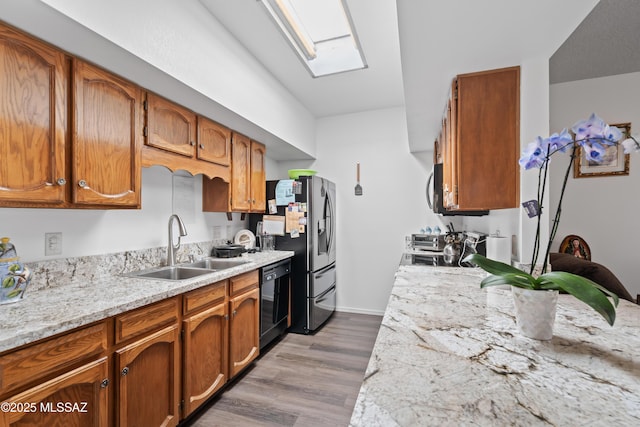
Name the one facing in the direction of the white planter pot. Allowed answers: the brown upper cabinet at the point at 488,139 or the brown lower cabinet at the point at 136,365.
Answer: the brown lower cabinet

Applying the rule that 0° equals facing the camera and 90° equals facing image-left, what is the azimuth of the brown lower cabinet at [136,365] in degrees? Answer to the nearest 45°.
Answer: approximately 315°

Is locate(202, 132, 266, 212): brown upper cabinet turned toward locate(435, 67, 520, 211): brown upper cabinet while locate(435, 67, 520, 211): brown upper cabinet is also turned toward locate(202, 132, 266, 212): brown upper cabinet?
yes

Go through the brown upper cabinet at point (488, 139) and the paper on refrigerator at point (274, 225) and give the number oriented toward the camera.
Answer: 1

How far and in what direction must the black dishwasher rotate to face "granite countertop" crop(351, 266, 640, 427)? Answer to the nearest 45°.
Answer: approximately 45° to its right

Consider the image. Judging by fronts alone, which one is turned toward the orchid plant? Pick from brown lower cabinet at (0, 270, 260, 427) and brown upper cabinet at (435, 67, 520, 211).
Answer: the brown lower cabinet

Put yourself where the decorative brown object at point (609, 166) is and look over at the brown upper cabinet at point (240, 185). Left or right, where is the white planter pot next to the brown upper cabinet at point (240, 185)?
left

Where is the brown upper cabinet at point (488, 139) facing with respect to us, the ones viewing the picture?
facing to the left of the viewer

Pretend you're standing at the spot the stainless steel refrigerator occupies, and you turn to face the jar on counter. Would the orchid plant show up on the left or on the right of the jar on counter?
left
